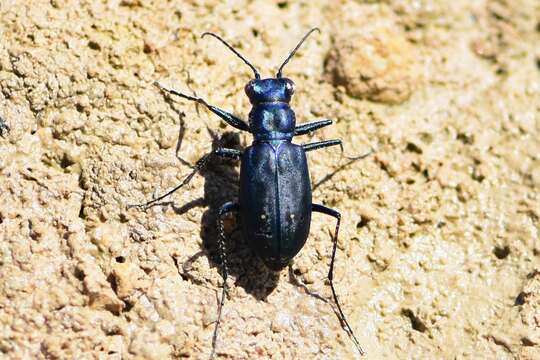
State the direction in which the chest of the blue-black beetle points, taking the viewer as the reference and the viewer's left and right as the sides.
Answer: facing away from the viewer
